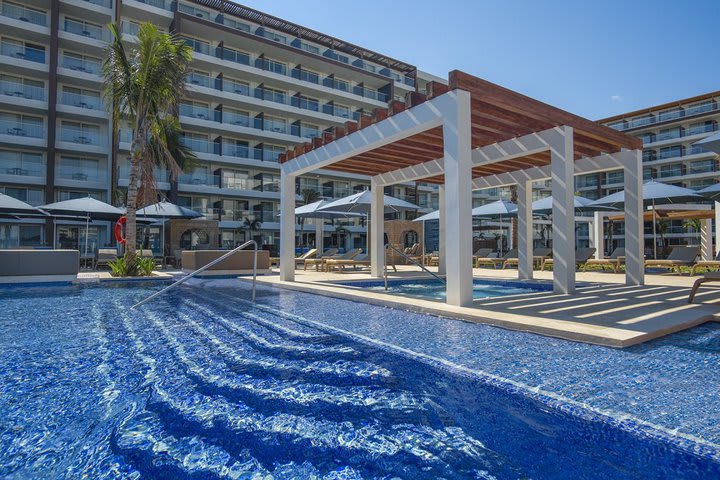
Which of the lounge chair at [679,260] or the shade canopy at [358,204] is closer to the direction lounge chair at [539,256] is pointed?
the shade canopy

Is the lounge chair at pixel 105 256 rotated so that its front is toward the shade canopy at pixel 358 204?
no

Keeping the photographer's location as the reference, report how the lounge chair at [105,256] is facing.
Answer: facing the viewer and to the left of the viewer

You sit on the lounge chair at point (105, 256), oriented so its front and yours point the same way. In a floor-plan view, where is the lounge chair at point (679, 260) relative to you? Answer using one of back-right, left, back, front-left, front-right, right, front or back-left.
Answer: left

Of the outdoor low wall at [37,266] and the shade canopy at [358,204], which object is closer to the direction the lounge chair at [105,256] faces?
the outdoor low wall

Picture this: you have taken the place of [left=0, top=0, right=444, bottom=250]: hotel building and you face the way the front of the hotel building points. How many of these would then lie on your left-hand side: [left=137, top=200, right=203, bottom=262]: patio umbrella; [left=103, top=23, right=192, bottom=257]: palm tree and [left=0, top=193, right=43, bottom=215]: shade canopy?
0

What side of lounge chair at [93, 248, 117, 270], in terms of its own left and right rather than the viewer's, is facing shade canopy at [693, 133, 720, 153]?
left

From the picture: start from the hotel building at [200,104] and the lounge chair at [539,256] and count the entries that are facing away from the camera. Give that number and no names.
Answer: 0

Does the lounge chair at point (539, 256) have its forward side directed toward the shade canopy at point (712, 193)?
no

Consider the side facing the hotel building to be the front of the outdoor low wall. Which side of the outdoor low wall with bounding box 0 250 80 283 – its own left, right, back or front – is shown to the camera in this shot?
back

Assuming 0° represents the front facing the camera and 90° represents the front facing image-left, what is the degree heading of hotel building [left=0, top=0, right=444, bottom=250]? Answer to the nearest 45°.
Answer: approximately 315°

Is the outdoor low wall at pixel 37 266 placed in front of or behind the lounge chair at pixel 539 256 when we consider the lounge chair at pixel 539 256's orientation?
in front

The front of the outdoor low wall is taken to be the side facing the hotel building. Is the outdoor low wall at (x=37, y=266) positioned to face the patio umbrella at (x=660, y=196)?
no

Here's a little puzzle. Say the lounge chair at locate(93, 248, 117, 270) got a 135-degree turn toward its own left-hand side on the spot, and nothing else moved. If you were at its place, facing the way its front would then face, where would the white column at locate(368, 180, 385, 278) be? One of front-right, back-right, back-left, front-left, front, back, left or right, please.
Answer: front-right
